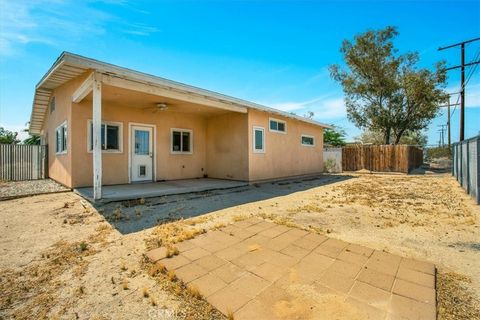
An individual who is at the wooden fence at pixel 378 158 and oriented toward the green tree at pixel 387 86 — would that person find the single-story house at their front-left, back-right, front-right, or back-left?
back-left

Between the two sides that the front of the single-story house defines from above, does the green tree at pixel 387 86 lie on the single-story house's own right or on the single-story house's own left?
on the single-story house's own left

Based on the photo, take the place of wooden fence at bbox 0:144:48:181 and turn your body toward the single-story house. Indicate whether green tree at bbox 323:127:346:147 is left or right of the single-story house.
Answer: left

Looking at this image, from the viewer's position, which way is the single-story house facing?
facing the viewer and to the right of the viewer

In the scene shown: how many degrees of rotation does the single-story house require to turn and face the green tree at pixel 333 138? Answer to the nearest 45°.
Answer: approximately 90° to its left

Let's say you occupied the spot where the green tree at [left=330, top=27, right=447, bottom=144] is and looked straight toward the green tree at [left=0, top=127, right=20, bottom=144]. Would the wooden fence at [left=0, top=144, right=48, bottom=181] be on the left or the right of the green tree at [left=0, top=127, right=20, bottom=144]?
left

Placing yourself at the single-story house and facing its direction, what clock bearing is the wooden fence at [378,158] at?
The wooden fence is roughly at 10 o'clock from the single-story house.
